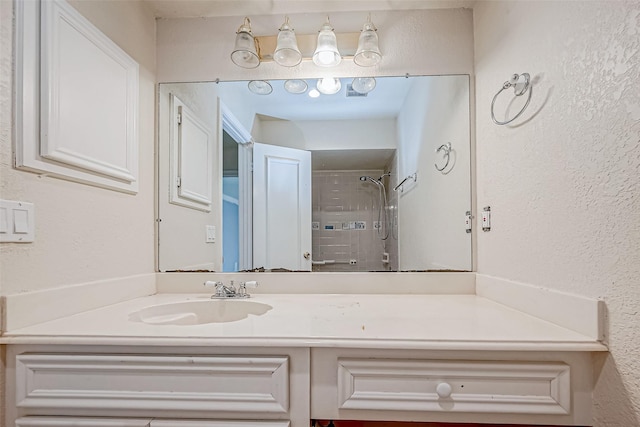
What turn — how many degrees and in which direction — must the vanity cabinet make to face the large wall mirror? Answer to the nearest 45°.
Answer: approximately 180°

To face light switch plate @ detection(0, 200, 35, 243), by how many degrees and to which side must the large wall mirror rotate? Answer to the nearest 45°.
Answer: approximately 45° to its right

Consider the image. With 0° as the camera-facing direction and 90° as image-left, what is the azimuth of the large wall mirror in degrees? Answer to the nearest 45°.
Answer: approximately 0°

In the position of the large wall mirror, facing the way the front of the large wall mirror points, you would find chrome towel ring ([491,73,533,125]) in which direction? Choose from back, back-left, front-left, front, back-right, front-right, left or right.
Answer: front-left

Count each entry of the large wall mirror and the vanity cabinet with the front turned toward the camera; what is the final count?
2

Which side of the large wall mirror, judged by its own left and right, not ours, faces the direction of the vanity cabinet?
front
